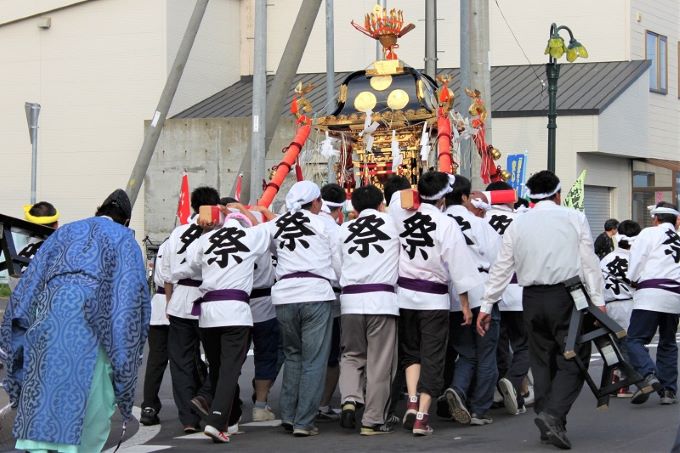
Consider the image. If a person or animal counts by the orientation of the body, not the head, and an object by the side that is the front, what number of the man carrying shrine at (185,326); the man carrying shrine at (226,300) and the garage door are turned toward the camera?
1

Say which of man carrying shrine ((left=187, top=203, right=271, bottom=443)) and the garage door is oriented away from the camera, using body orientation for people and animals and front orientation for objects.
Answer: the man carrying shrine

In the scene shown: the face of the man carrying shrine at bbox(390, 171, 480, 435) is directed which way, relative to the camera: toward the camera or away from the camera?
away from the camera

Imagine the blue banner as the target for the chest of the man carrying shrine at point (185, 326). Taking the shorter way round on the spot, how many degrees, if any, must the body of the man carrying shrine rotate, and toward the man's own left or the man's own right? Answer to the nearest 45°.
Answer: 0° — they already face it

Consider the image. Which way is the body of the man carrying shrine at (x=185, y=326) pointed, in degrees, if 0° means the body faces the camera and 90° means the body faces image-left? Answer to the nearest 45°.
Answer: approximately 225°

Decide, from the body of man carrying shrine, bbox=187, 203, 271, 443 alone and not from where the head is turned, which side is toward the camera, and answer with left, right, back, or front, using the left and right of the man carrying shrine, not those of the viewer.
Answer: back

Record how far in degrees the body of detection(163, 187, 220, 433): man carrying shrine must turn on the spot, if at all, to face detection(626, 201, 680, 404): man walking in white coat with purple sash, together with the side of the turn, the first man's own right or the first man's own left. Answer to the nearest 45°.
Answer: approximately 45° to the first man's own right

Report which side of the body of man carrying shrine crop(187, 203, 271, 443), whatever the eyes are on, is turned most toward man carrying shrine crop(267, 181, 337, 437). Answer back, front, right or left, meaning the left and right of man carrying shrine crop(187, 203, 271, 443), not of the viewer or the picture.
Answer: right

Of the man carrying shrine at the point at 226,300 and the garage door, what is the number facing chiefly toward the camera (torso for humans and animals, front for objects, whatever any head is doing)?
1

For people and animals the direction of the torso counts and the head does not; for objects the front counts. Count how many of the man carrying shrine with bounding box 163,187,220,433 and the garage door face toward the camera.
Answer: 1

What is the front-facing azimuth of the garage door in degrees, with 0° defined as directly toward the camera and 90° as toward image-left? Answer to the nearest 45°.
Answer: approximately 0°

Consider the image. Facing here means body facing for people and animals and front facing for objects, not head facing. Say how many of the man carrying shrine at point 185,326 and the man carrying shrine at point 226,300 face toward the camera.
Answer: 0

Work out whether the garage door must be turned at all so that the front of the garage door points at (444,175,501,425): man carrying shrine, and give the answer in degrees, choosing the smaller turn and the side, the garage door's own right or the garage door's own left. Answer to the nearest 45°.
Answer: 0° — it already faces them

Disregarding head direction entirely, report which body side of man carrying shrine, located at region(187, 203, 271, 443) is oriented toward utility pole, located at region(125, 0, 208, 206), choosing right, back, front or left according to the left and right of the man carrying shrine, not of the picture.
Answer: front
